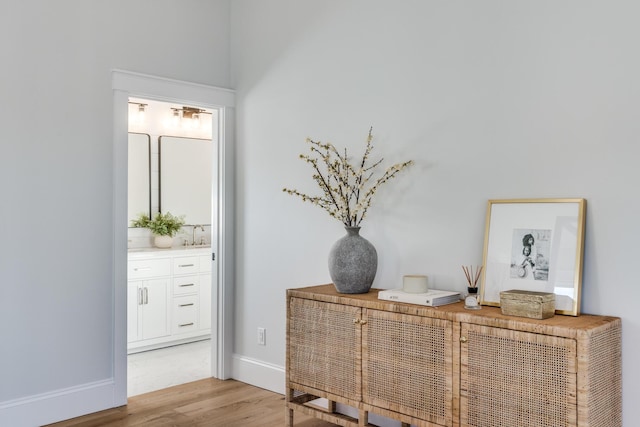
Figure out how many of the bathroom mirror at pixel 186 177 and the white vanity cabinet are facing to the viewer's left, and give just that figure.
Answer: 0

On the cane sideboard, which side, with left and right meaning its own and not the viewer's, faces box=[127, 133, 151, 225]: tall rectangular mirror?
right

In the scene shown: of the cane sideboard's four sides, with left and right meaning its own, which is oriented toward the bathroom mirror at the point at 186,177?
right

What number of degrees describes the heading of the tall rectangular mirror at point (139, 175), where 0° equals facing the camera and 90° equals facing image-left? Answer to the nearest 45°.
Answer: approximately 315°

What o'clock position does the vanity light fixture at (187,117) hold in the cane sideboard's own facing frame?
The vanity light fixture is roughly at 3 o'clock from the cane sideboard.

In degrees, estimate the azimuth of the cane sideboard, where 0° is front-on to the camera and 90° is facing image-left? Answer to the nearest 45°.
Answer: approximately 45°

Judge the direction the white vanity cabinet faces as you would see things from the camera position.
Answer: facing the viewer and to the right of the viewer

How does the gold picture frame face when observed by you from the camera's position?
facing the viewer and to the left of the viewer

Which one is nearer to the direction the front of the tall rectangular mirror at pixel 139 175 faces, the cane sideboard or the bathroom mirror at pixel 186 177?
the cane sideboard

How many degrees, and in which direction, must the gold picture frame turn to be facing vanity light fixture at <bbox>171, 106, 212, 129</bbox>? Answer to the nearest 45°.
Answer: approximately 90° to its right
